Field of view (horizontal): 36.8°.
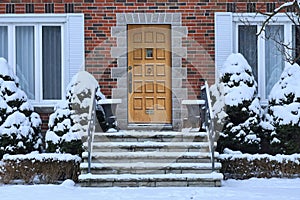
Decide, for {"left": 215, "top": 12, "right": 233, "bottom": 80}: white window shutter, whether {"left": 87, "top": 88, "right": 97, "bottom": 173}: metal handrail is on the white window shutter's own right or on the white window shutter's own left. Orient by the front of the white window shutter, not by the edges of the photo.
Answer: on the white window shutter's own right

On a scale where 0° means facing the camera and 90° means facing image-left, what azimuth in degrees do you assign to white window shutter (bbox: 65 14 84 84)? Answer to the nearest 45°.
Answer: approximately 0°

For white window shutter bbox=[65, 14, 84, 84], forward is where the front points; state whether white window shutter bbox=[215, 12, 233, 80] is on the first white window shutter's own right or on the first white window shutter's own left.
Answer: on the first white window shutter's own left

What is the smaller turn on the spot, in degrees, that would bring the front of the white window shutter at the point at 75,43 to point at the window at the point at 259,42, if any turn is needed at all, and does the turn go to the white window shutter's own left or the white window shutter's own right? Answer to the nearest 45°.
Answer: approximately 90° to the white window shutter's own left

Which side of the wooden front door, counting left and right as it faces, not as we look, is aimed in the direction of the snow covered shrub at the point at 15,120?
right

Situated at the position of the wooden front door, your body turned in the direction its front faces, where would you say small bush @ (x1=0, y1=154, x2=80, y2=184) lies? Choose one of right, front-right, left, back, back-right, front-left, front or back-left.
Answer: front-right

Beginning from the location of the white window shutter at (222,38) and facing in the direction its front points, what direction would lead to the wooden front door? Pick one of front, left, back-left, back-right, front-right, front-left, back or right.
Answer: right

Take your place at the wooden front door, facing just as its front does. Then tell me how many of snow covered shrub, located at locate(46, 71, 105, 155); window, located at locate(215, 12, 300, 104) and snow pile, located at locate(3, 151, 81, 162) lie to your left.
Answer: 1

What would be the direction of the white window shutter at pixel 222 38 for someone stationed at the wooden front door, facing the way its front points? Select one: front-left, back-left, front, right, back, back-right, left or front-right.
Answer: left

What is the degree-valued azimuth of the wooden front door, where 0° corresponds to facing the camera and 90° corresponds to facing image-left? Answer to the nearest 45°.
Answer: approximately 0°

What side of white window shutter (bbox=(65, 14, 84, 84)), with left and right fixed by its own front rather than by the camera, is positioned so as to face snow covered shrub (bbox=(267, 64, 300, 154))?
left
